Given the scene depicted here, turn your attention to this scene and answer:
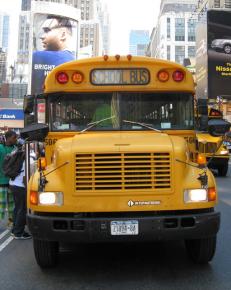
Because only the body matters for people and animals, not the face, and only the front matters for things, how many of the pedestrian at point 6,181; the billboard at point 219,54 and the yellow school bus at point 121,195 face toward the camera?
2

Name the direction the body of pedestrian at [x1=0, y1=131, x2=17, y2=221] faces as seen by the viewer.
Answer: to the viewer's right

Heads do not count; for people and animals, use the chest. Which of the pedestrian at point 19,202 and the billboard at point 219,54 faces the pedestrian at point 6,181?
the billboard
